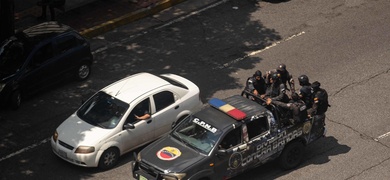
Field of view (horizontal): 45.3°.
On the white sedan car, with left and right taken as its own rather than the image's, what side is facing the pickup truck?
left

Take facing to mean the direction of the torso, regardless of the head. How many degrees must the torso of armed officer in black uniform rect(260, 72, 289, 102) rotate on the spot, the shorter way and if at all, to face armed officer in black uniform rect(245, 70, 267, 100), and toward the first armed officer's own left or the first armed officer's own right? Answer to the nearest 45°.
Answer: approximately 45° to the first armed officer's own right

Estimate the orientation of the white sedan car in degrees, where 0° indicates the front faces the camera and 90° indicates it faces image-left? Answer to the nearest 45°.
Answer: approximately 45°
